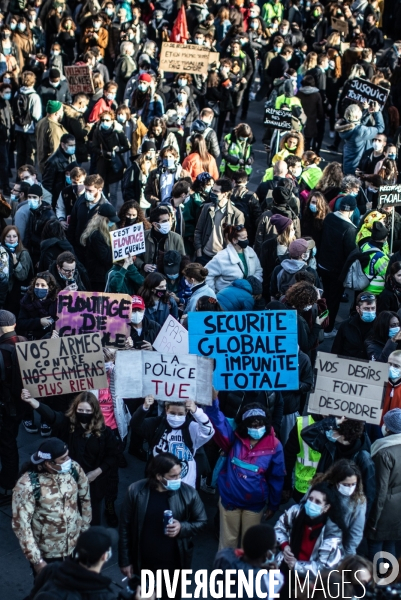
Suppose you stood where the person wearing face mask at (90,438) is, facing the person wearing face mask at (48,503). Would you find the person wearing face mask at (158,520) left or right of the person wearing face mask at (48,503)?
left

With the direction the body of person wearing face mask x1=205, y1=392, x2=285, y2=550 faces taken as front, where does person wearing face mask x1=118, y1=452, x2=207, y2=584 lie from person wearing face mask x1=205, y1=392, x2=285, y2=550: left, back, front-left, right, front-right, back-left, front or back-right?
front-right

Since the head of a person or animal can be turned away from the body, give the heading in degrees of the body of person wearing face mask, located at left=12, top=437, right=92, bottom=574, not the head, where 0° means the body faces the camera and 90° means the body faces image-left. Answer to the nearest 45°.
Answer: approximately 315°

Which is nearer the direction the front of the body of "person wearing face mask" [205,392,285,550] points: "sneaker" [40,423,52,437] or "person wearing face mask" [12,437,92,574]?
the person wearing face mask

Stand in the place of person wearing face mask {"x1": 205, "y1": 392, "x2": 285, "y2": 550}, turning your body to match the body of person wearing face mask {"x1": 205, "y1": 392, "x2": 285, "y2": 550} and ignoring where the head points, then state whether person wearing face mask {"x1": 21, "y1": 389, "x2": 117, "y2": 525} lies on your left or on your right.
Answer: on your right

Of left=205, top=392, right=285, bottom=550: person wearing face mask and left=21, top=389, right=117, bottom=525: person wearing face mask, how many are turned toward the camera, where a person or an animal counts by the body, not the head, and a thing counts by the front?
2

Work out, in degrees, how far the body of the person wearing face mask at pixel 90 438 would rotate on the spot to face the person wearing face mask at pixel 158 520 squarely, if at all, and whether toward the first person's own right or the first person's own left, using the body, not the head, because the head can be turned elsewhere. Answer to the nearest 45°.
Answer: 0° — they already face them

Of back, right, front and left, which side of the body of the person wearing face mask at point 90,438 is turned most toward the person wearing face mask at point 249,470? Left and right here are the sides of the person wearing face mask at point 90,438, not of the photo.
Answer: left

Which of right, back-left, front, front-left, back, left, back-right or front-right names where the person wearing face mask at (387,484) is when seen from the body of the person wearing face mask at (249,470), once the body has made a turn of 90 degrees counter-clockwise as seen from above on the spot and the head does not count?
front

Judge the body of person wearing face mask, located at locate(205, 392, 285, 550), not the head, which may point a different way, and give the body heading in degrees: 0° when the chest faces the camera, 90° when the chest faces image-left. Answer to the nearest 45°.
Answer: approximately 0°
